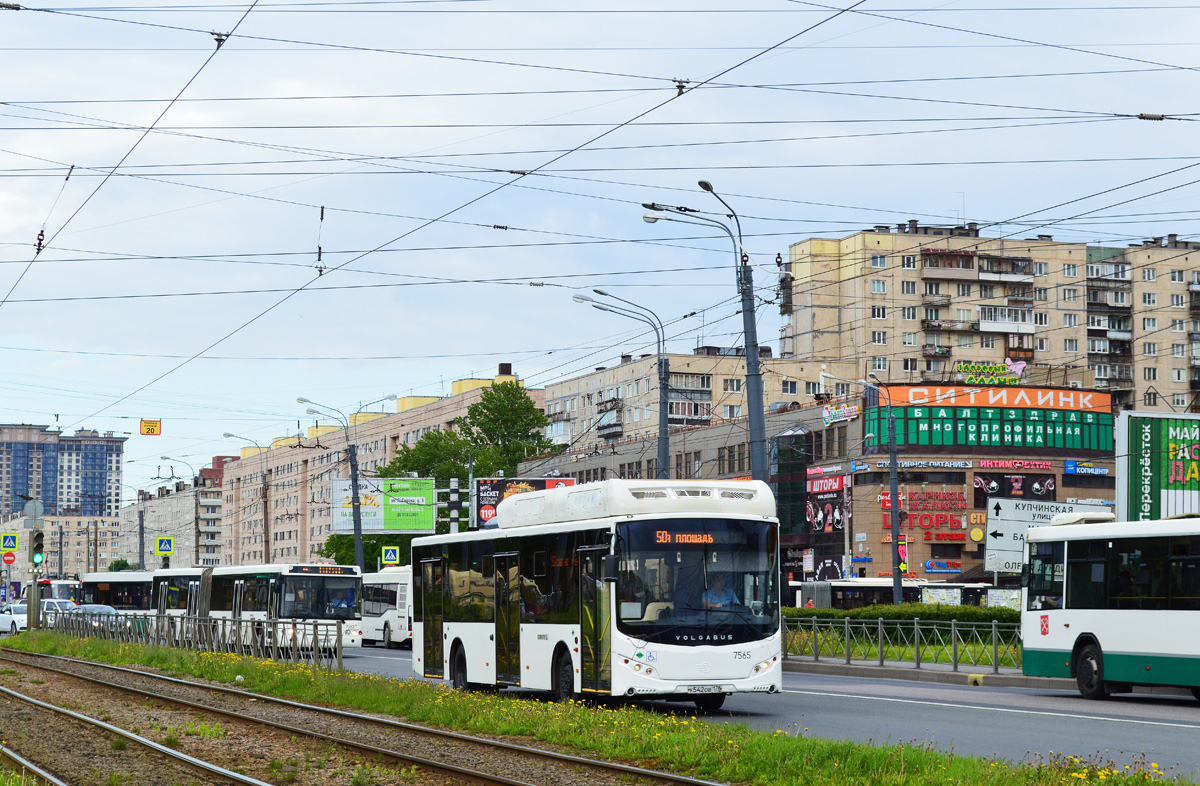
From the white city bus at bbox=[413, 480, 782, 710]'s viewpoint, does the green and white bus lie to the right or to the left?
on its left

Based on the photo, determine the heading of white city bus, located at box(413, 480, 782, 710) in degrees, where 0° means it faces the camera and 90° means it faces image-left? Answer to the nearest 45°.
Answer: approximately 315°

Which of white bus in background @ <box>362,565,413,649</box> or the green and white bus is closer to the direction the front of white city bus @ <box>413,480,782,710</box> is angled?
the green and white bus

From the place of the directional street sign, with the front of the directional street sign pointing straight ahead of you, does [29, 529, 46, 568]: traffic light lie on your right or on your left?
on your right

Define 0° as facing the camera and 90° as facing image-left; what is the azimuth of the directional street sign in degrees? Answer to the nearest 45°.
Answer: approximately 0°

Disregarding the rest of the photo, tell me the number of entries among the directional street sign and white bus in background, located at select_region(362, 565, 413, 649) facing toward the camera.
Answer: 1
